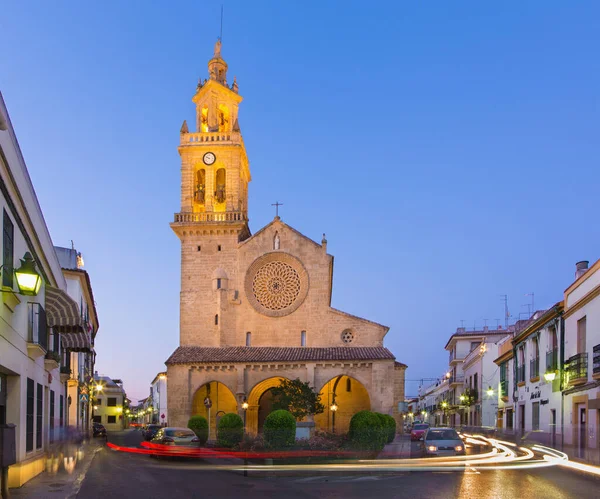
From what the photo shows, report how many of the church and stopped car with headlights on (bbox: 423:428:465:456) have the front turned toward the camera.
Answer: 2

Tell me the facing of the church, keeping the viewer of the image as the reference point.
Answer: facing the viewer

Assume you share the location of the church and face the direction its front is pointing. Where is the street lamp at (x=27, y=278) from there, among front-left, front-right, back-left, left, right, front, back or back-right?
front

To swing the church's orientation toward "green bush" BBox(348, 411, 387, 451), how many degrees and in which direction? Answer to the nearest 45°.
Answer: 0° — it already faces it

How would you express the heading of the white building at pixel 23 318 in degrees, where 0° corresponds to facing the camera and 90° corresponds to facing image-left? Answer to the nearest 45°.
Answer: approximately 270°

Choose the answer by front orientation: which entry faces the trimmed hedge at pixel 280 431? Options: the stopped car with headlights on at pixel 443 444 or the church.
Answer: the church

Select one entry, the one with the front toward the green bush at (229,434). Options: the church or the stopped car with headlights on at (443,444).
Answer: the church

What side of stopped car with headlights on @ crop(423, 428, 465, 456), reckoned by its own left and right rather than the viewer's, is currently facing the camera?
front

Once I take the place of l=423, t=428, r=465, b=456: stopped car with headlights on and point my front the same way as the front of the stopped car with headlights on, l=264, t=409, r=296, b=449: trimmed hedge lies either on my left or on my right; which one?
on my right
